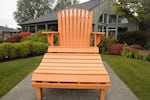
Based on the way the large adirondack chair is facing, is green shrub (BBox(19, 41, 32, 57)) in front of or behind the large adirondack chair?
behind

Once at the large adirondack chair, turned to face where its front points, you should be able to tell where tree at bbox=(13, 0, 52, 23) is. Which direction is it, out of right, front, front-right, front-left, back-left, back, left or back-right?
back

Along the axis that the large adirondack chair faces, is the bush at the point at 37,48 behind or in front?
behind

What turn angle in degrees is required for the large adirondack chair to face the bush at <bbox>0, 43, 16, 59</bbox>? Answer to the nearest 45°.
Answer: approximately 135° to its right

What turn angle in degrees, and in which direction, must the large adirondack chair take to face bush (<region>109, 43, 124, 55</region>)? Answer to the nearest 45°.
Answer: approximately 180°

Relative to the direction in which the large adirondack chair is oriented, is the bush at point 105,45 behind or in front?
behind

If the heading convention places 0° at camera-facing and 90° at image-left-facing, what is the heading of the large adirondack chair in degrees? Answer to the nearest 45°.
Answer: approximately 0°

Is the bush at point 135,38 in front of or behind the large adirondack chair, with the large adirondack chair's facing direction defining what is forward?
behind
